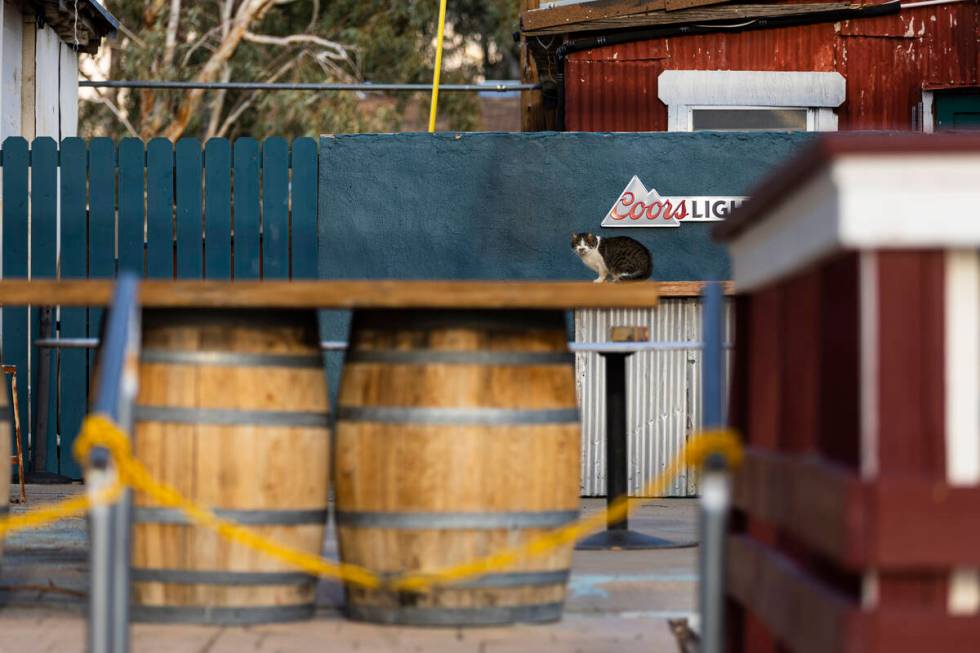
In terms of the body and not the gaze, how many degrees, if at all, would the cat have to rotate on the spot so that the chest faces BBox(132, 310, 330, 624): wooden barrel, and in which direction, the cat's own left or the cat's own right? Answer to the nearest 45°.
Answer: approximately 90° to the cat's own left

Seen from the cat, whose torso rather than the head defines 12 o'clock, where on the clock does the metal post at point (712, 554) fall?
The metal post is roughly at 9 o'clock from the cat.

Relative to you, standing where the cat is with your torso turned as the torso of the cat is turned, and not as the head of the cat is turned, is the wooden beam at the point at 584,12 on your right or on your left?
on your right

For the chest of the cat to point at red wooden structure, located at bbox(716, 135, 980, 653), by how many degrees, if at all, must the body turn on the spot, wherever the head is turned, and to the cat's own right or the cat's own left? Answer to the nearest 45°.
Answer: approximately 90° to the cat's own left

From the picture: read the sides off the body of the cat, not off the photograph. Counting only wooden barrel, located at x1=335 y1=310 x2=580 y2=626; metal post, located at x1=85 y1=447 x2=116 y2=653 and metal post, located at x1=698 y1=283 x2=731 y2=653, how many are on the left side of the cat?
3

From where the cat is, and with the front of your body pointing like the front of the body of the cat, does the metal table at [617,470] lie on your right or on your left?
on your left

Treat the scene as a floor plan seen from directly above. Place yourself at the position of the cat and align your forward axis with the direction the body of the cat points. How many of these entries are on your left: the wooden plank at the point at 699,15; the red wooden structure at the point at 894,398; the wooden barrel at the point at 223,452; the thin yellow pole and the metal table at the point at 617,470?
3

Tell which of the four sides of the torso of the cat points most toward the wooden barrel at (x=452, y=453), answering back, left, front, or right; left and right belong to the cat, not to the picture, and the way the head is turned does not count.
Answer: left

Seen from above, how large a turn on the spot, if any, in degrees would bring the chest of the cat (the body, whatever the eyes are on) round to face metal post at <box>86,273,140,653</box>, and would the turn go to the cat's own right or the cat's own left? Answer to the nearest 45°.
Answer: approximately 90° to the cat's own left

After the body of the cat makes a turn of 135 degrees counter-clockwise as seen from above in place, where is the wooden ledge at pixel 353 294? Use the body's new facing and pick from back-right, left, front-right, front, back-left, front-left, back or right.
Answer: front-right

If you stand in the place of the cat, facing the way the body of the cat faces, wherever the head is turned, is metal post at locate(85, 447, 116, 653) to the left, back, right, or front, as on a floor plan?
left

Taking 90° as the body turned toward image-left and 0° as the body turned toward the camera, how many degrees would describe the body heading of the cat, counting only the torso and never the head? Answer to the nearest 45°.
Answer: approximately 90°
